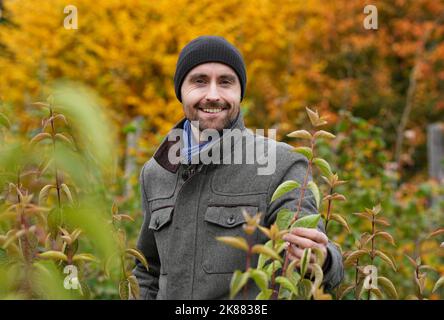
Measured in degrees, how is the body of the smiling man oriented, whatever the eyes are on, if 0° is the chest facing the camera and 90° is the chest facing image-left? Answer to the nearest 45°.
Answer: approximately 45°
